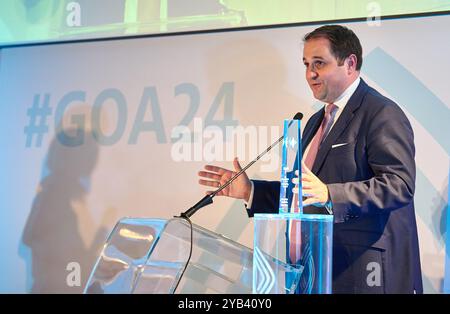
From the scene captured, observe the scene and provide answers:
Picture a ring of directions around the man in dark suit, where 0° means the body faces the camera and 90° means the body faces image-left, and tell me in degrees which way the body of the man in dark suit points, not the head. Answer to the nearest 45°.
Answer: approximately 45°
